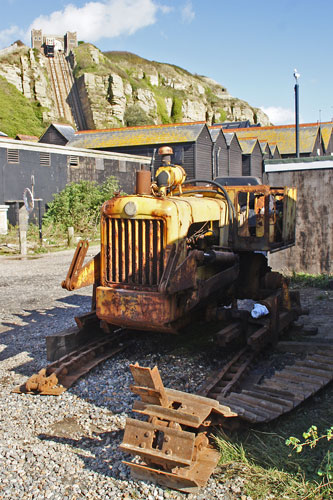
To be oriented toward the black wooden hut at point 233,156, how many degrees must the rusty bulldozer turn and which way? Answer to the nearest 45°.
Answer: approximately 135° to its right

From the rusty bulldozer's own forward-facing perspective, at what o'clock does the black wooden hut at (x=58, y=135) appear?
The black wooden hut is roughly at 4 o'clock from the rusty bulldozer.

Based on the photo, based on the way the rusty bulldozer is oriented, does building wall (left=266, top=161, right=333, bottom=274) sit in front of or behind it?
behind

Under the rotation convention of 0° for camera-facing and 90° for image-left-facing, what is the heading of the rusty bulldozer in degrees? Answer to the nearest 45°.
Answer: approximately 45°

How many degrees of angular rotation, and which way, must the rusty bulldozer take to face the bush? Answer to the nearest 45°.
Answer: approximately 135° to its right

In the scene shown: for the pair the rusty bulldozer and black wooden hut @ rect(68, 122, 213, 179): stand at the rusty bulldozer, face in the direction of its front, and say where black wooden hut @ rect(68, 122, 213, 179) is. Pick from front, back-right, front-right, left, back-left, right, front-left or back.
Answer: back-right

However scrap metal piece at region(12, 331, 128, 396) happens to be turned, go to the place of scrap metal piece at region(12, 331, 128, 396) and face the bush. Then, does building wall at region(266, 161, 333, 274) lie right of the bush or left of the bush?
right

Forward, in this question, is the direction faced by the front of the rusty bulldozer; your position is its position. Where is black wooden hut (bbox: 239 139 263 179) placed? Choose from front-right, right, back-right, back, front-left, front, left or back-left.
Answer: back-right
